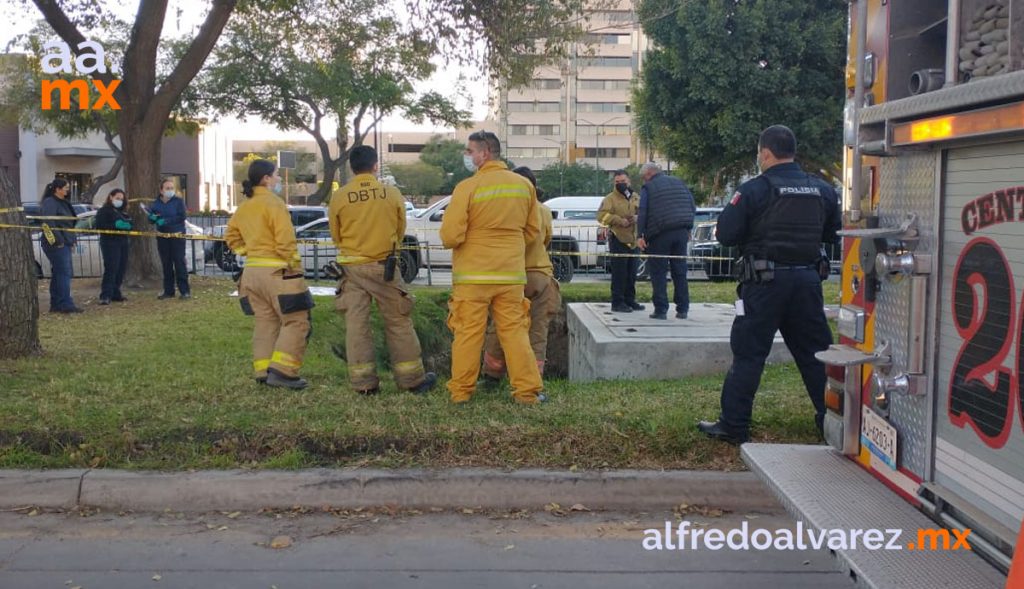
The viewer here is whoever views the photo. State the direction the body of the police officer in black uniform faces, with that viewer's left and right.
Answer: facing away from the viewer and to the left of the viewer

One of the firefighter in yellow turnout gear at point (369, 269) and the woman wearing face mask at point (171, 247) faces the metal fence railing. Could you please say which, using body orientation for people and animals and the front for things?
the firefighter in yellow turnout gear

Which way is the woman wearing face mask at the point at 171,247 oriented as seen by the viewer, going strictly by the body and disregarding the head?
toward the camera

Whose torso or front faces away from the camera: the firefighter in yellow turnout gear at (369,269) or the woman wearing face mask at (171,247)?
the firefighter in yellow turnout gear

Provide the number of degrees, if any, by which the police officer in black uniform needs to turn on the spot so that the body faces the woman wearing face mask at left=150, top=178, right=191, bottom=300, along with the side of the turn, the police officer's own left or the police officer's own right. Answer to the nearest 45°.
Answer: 0° — they already face them

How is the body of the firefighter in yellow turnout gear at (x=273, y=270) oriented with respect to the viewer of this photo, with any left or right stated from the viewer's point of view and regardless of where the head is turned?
facing away from the viewer and to the right of the viewer

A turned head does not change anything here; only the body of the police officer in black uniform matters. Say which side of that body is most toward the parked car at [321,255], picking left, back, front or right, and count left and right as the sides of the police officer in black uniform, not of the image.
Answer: front

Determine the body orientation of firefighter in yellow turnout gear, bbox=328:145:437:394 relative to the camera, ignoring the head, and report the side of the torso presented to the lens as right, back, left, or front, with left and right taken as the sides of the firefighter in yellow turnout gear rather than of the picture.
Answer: back

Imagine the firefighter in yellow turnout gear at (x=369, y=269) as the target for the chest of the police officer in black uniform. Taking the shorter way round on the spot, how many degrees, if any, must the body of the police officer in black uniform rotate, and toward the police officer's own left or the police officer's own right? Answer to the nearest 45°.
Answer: approximately 45° to the police officer's own left

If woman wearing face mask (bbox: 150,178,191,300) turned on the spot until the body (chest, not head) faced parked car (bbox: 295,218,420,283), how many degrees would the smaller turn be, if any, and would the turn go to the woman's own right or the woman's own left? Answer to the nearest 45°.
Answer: approximately 135° to the woman's own left

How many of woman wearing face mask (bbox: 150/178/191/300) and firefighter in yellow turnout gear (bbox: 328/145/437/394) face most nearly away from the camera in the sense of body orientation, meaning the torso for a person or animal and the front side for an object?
1

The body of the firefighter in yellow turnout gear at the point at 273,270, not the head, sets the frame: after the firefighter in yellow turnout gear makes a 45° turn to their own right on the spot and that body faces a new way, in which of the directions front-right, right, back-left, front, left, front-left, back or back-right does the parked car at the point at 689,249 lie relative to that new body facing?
front-left
